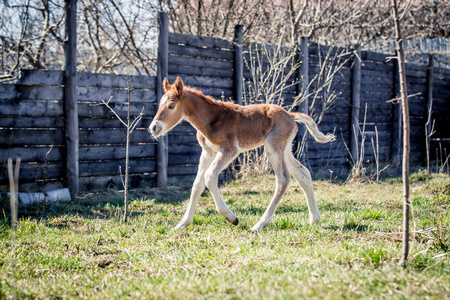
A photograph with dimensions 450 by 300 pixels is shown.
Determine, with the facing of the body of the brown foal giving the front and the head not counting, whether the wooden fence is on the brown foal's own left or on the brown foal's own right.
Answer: on the brown foal's own right

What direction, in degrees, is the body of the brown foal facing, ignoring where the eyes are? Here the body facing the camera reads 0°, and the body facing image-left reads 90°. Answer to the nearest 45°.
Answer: approximately 90°
